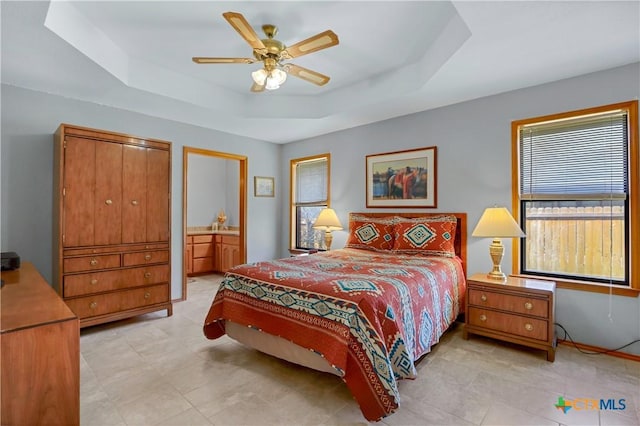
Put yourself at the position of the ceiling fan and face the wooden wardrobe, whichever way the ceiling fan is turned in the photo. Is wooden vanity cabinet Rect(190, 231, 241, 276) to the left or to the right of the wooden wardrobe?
right

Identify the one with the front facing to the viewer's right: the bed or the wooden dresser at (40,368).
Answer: the wooden dresser

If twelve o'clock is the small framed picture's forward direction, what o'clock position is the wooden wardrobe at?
The wooden wardrobe is roughly at 3 o'clock from the small framed picture.

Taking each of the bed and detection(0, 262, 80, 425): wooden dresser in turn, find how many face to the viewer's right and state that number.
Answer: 1

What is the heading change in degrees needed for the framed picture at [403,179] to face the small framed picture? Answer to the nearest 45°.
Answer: approximately 45° to its right

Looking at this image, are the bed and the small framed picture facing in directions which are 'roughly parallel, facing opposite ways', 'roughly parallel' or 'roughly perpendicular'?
roughly perpendicular

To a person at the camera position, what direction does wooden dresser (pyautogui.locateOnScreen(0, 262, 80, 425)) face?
facing to the right of the viewer

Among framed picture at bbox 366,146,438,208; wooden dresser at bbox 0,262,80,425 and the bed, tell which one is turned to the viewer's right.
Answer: the wooden dresser

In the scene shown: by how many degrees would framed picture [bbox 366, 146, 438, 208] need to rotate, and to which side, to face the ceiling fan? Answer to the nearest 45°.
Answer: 0° — it already faces it

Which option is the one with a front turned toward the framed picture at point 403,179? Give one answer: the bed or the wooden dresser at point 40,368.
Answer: the wooden dresser

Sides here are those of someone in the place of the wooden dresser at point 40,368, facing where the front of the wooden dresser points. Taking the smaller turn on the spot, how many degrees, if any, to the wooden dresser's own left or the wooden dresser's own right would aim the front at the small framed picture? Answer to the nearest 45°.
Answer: approximately 45° to the wooden dresser's own left
